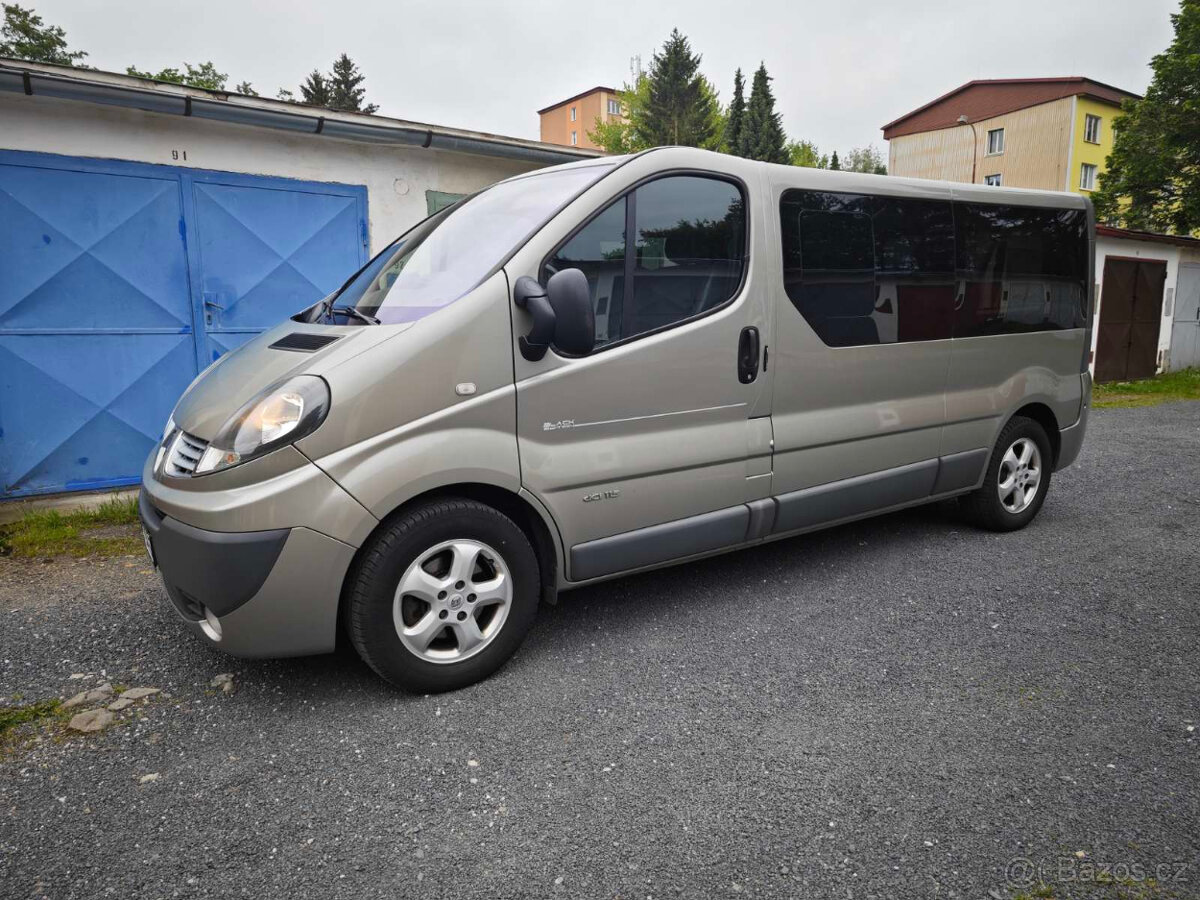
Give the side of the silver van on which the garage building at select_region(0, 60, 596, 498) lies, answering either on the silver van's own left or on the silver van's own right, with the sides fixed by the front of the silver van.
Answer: on the silver van's own right

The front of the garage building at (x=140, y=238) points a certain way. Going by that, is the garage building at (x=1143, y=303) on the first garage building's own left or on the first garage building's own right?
on the first garage building's own left

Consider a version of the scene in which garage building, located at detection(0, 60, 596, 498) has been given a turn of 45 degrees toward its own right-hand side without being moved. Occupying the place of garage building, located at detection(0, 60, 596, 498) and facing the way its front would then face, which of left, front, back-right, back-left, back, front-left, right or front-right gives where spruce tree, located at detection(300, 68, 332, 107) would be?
back

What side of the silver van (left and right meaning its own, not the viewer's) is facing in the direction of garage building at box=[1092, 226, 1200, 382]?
back

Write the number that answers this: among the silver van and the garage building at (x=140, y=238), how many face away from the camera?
0

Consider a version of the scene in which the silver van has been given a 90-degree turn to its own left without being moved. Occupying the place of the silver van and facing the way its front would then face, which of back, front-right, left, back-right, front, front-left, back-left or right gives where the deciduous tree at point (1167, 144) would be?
left

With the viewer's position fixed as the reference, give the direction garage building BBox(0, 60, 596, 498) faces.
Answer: facing the viewer and to the right of the viewer

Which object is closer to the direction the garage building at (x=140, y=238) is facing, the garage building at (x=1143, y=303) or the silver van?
the silver van

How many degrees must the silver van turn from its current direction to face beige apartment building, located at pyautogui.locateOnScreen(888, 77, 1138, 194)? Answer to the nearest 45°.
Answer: approximately 180°

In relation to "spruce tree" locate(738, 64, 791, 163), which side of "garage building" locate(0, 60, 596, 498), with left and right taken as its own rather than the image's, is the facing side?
left

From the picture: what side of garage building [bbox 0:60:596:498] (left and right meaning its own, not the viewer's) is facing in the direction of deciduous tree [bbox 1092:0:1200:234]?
left

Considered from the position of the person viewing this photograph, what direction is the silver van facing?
facing the viewer and to the left of the viewer

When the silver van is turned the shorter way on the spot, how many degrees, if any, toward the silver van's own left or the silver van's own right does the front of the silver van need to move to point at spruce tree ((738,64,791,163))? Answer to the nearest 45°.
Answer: approximately 135° to the silver van's own right

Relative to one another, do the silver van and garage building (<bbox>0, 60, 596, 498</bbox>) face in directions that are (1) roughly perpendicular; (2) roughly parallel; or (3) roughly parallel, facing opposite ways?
roughly perpendicular

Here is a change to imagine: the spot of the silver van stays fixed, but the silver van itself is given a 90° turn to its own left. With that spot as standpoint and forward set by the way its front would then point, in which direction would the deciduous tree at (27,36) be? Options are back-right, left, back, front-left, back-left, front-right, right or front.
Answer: back

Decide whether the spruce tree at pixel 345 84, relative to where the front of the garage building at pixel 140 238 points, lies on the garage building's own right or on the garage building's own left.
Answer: on the garage building's own left
